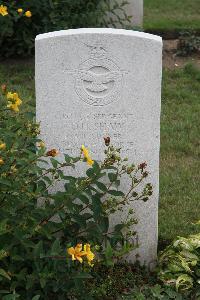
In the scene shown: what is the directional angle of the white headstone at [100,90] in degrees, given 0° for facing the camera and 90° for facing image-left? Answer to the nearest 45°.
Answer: approximately 0°

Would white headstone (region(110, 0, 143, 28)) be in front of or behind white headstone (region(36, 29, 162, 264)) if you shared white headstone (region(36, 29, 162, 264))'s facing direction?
behind

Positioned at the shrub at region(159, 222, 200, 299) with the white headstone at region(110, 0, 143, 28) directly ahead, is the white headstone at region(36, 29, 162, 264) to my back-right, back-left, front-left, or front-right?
front-left
